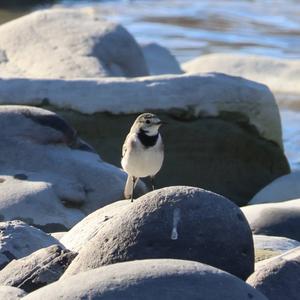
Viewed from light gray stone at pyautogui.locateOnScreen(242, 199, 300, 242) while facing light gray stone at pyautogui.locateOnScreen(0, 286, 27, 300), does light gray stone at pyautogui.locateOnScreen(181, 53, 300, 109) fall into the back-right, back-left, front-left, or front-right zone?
back-right

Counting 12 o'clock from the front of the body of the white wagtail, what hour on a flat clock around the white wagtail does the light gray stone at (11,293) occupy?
The light gray stone is roughly at 2 o'clock from the white wagtail.

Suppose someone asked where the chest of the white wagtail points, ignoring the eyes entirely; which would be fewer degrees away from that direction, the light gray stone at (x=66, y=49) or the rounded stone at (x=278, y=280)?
the rounded stone

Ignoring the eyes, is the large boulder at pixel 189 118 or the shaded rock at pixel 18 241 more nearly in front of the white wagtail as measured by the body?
the shaded rock

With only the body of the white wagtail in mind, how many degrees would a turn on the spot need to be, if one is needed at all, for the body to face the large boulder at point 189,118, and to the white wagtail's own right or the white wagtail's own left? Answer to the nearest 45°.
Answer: approximately 135° to the white wagtail's own left

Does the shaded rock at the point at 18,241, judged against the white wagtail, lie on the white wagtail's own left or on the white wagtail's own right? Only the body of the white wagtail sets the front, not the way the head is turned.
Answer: on the white wagtail's own right

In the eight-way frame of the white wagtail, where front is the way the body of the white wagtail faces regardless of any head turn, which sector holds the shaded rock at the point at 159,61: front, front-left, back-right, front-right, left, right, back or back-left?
back-left

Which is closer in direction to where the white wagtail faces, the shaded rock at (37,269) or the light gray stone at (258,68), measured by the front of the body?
the shaded rock

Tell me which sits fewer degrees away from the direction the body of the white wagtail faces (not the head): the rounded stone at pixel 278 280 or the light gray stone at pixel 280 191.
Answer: the rounded stone

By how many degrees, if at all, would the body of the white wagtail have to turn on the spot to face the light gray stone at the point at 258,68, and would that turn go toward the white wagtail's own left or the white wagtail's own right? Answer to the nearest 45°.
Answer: approximately 135° to the white wagtail's own left

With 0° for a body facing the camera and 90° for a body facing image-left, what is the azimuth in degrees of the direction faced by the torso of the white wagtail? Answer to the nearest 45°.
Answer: approximately 315°

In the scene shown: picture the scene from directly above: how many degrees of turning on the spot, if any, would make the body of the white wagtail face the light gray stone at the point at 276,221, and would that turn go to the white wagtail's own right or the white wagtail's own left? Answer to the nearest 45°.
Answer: approximately 45° to the white wagtail's own left
